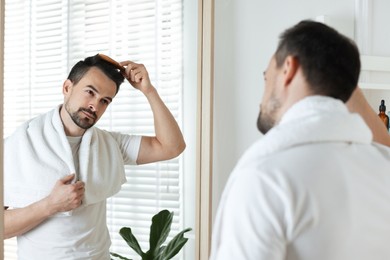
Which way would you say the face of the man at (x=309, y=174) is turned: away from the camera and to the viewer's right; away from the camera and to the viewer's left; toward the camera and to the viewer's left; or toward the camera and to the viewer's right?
away from the camera and to the viewer's left

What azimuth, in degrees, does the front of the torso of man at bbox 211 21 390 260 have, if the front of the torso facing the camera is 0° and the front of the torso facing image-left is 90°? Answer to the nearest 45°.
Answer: approximately 135°
